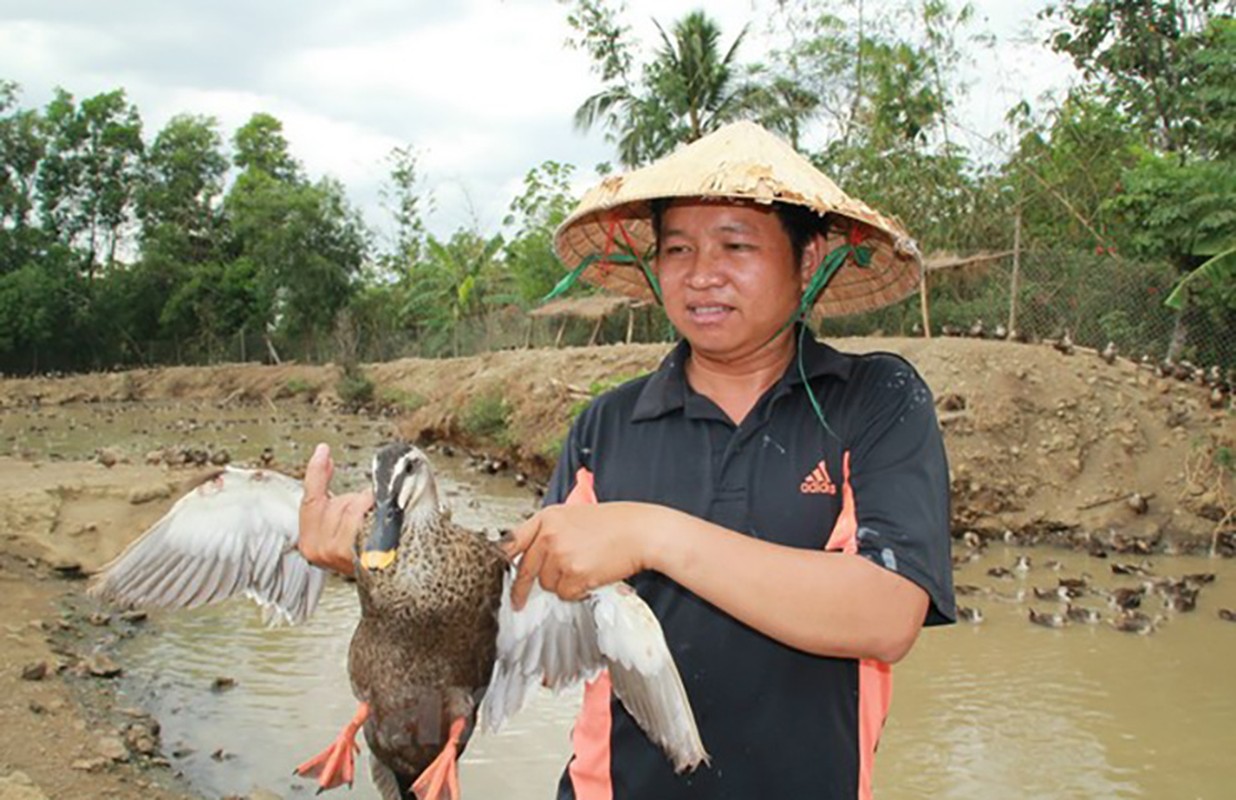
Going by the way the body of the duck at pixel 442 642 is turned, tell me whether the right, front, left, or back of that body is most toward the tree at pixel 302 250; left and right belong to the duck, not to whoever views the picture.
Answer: back

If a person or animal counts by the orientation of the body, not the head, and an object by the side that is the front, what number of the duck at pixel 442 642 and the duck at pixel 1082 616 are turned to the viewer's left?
1

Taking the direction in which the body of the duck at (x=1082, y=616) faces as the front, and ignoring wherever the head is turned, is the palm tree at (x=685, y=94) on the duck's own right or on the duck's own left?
on the duck's own right

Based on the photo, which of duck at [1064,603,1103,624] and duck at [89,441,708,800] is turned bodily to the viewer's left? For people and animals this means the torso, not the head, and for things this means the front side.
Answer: duck at [1064,603,1103,624]

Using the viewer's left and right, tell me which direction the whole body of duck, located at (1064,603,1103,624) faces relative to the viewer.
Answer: facing to the left of the viewer
